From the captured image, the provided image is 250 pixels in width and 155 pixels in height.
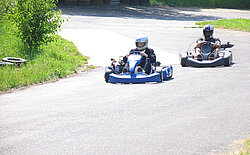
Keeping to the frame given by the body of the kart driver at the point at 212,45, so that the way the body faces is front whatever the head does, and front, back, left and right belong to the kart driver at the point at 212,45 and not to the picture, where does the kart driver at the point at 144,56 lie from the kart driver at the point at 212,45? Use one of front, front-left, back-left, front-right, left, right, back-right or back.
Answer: front-right

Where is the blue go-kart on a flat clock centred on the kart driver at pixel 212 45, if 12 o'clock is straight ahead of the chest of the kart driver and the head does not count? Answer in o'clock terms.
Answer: The blue go-kart is roughly at 1 o'clock from the kart driver.

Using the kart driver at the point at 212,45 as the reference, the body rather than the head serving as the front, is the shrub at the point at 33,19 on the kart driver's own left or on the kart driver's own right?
on the kart driver's own right

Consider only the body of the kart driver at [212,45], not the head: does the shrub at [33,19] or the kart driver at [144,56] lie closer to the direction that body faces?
the kart driver

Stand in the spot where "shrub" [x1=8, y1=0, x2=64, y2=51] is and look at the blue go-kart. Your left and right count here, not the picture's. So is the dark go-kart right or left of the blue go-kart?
left

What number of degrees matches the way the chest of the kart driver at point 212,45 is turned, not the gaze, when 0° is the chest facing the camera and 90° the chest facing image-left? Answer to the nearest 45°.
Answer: approximately 0°
